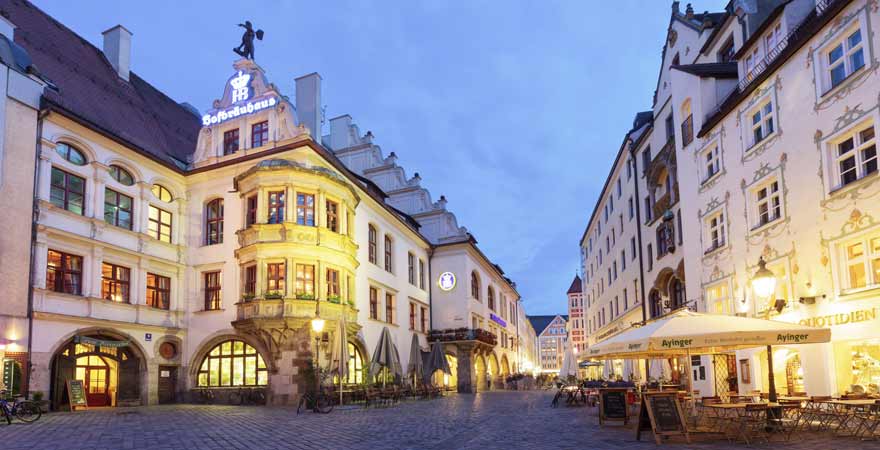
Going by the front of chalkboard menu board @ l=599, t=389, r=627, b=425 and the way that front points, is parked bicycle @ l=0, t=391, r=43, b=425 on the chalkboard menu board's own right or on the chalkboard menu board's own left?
on the chalkboard menu board's own right

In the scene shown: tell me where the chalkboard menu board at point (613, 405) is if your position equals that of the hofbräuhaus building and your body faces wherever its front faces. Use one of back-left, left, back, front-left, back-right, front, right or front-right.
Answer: front

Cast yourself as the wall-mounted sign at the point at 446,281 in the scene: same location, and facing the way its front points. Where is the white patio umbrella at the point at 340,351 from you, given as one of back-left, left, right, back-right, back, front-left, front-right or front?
front-right

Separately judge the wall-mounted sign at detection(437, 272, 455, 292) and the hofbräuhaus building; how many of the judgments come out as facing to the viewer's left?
0

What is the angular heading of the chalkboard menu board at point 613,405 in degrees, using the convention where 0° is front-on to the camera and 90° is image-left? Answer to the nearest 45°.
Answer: approximately 0°

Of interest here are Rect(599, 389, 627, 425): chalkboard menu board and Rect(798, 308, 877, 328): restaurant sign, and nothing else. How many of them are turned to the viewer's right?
0

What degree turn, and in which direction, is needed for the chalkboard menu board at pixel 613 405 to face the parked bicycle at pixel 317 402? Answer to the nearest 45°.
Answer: approximately 135° to its right

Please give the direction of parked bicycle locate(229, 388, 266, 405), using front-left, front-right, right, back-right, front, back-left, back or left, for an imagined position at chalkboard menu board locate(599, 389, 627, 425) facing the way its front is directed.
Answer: back-right

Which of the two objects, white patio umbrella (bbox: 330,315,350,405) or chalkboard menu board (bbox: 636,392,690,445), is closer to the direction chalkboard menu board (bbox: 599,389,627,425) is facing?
the chalkboard menu board

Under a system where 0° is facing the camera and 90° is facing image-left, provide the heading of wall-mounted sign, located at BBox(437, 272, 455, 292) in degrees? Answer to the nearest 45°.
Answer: approximately 315°

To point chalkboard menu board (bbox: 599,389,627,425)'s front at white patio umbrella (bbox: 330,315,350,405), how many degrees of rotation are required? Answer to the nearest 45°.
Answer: approximately 135° to its right

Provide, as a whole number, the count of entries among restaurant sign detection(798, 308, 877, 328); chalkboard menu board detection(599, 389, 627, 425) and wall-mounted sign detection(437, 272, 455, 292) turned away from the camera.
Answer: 0

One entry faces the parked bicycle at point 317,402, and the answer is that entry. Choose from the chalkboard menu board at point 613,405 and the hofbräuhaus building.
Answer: the hofbräuhaus building

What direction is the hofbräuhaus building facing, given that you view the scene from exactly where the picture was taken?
facing the viewer and to the right of the viewer
